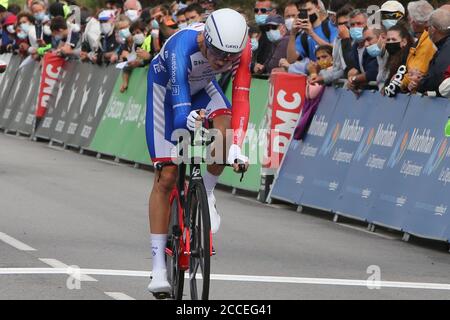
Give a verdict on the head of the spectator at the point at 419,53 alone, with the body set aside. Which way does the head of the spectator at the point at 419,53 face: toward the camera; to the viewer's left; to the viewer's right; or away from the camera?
to the viewer's left

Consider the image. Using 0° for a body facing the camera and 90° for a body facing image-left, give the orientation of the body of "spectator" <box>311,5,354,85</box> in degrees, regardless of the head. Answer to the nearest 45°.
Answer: approximately 45°

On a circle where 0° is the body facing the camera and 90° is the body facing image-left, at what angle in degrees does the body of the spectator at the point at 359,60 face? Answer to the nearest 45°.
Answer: approximately 45°

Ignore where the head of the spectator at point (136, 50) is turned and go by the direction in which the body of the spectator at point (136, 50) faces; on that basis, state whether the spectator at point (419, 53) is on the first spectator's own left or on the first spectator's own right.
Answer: on the first spectator's own left

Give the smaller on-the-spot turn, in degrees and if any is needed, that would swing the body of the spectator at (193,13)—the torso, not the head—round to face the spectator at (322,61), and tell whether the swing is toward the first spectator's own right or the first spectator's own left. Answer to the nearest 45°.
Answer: approximately 90° to the first spectator's own left

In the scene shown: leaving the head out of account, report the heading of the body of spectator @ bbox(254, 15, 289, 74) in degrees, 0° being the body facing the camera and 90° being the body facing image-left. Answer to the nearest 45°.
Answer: approximately 45°
